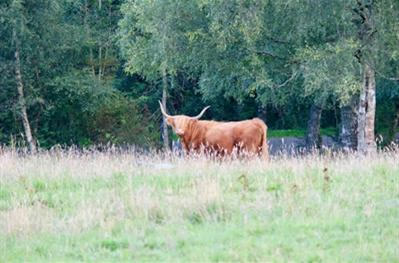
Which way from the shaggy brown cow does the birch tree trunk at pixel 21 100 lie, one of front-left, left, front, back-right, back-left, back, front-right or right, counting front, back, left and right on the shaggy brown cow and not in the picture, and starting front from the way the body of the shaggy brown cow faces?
front-right

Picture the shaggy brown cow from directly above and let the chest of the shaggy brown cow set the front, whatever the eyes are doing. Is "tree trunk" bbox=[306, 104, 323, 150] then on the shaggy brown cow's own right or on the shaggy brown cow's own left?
on the shaggy brown cow's own right

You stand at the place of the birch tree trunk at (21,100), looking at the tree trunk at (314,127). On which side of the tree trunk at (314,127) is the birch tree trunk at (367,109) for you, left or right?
right

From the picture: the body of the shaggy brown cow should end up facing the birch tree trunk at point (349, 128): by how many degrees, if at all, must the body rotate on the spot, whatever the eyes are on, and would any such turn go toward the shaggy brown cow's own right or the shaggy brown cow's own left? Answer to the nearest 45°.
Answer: approximately 135° to the shaggy brown cow's own right

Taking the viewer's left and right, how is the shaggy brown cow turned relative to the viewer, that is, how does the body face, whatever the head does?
facing to the left of the viewer

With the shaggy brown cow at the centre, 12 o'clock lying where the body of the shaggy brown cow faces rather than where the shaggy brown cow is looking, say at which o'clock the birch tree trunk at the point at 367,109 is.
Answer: The birch tree trunk is roughly at 5 o'clock from the shaggy brown cow.

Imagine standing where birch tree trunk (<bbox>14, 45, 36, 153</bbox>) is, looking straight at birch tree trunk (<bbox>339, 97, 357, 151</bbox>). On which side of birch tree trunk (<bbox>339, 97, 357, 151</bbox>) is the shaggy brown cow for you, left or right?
right
